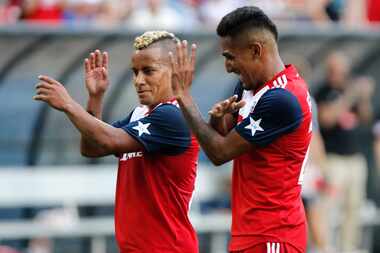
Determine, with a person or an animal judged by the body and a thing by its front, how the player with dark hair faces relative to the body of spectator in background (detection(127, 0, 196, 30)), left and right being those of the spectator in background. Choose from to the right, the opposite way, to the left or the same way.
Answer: to the right

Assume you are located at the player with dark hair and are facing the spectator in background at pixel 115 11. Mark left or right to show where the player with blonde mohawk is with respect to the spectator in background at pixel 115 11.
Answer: left

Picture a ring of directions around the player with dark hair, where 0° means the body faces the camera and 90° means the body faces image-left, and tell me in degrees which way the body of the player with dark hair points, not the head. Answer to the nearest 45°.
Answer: approximately 90°

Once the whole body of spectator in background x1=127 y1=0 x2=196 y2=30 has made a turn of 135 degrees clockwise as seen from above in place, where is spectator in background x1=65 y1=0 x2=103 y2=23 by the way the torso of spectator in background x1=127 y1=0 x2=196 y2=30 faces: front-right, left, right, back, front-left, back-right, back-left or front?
front-left

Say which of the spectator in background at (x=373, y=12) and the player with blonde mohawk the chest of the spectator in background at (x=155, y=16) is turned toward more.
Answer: the player with blonde mohawk

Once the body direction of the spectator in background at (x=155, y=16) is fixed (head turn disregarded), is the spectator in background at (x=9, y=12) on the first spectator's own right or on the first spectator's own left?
on the first spectator's own right

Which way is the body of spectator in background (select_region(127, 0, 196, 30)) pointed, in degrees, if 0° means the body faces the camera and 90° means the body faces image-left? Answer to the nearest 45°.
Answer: approximately 0°

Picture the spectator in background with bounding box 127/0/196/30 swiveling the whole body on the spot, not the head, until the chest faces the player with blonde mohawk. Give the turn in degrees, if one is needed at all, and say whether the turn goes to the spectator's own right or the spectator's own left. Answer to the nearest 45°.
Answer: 0° — they already face them
